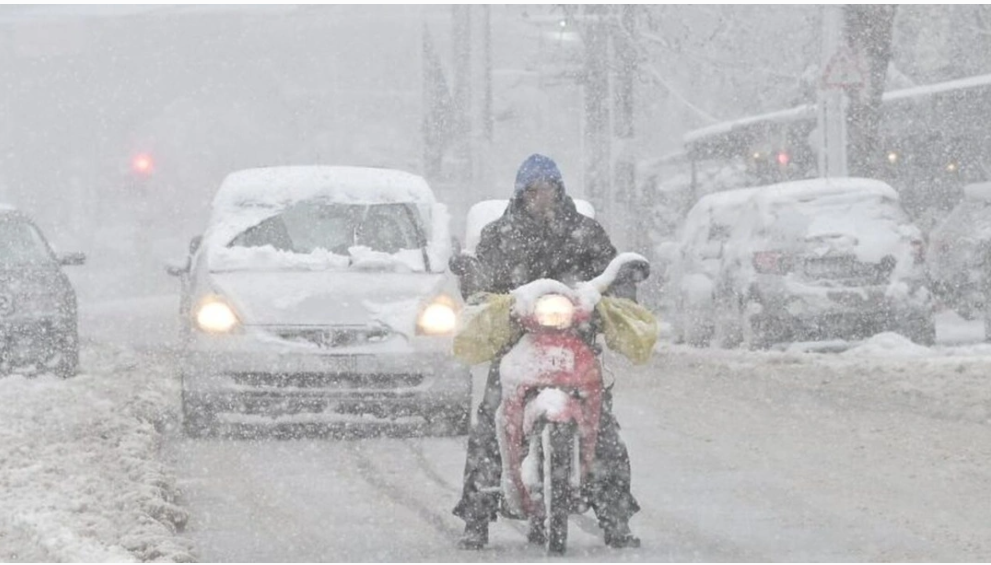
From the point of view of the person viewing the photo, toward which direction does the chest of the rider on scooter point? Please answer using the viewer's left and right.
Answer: facing the viewer

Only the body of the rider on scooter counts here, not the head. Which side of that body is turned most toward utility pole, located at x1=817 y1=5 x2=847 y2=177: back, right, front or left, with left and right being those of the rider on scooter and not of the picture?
back

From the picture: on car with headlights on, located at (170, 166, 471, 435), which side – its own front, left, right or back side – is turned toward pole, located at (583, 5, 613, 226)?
back

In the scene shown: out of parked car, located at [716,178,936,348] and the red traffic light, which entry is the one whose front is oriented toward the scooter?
the red traffic light

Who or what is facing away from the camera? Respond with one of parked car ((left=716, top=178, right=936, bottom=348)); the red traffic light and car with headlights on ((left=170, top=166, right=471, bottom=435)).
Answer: parked car ((left=716, top=178, right=936, bottom=348))

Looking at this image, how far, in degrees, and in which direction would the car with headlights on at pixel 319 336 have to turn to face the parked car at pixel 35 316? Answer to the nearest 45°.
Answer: approximately 135° to its right

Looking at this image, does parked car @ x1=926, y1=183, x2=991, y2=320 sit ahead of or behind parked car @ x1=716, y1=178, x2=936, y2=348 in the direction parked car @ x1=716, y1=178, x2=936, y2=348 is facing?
ahead

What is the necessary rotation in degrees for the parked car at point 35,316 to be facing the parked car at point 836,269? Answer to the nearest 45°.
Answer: approximately 90° to its left

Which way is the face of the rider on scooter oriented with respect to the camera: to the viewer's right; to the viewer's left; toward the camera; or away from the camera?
toward the camera

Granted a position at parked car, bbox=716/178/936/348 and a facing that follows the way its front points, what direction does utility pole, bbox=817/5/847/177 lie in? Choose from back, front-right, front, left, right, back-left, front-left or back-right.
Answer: front

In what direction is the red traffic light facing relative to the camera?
toward the camera

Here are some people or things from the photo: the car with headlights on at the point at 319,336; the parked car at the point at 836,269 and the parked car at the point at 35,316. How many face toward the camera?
2

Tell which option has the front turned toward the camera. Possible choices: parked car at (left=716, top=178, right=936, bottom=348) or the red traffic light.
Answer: the red traffic light

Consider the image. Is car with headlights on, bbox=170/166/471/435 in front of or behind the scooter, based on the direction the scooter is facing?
behind

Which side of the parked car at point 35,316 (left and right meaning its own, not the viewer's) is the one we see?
front

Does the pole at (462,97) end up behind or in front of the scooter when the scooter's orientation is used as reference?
behind
